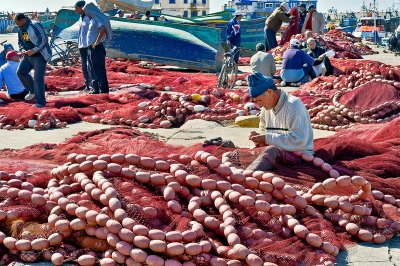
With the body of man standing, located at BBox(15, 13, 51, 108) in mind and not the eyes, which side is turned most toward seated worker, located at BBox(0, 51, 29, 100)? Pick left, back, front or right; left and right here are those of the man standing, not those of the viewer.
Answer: right

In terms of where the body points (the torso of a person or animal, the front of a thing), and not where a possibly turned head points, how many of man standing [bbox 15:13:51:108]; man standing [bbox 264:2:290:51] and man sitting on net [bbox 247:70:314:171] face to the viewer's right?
1

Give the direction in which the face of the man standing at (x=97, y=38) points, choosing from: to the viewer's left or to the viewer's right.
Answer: to the viewer's left

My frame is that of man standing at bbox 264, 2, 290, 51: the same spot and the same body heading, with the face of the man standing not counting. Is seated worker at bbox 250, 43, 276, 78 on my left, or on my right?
on my right

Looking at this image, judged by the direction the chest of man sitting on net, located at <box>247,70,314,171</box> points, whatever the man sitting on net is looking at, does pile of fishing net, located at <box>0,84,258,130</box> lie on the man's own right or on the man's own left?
on the man's own right

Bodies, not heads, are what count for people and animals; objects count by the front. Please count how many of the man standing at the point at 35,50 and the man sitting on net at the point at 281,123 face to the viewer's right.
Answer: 0

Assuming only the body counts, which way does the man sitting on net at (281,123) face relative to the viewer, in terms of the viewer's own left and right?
facing the viewer and to the left of the viewer

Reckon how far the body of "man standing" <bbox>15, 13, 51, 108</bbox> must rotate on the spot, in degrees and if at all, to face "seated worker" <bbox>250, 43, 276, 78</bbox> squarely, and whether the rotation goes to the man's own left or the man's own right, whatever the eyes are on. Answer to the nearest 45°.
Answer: approximately 135° to the man's own left

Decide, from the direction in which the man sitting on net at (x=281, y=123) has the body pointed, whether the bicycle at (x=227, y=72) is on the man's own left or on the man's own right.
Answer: on the man's own right

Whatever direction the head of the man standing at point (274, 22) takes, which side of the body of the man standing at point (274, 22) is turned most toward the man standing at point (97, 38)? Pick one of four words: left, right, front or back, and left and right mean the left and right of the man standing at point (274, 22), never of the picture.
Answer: right
